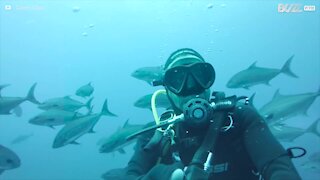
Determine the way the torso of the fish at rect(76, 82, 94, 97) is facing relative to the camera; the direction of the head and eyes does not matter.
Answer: to the viewer's left

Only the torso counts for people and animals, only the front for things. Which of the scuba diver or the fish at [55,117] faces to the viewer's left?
the fish

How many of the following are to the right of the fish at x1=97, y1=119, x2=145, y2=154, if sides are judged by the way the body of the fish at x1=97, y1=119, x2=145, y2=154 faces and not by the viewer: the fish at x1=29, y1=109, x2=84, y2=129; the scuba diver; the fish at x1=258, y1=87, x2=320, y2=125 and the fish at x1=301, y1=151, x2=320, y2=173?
1

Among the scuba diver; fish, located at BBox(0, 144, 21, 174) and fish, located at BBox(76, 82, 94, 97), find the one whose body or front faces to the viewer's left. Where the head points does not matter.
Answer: fish, located at BBox(76, 82, 94, 97)

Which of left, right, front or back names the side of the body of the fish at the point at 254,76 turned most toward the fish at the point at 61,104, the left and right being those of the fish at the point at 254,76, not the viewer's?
front

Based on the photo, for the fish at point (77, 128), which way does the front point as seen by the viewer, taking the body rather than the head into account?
to the viewer's left

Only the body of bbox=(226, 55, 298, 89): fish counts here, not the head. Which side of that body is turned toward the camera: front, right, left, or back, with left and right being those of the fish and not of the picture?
left

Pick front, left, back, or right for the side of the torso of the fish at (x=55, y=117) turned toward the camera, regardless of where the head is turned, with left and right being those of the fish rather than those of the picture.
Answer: left

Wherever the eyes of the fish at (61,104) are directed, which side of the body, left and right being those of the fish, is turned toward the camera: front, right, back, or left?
left
